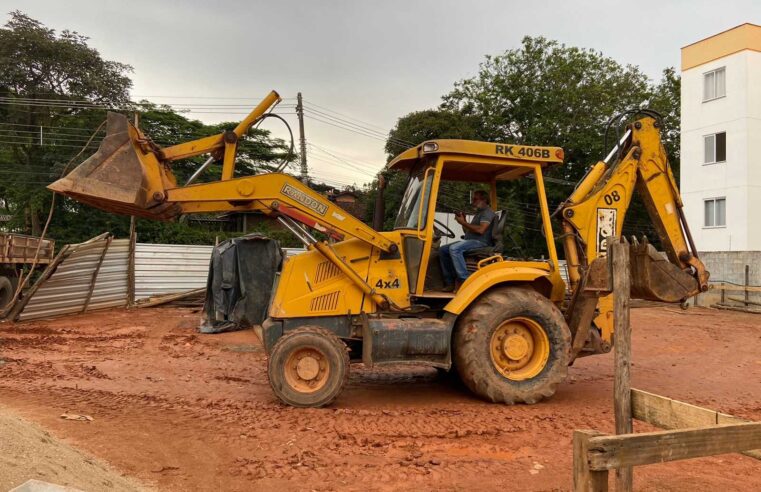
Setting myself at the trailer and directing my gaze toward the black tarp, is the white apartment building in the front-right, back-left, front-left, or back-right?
front-left

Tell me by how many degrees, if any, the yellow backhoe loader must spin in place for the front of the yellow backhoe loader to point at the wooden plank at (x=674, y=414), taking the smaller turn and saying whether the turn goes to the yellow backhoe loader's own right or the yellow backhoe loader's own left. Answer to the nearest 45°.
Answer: approximately 90° to the yellow backhoe loader's own left

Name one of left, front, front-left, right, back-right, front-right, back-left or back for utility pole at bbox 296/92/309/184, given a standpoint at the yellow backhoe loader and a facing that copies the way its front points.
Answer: right

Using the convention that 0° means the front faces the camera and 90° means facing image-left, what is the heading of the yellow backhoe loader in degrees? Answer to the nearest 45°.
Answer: approximately 90°

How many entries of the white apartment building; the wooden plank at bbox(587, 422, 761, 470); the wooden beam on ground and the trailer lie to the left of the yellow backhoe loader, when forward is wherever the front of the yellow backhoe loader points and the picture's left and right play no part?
1

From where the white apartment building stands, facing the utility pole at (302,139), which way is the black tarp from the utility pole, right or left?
left

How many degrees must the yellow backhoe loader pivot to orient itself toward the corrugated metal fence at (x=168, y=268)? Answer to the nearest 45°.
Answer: approximately 45° to its right

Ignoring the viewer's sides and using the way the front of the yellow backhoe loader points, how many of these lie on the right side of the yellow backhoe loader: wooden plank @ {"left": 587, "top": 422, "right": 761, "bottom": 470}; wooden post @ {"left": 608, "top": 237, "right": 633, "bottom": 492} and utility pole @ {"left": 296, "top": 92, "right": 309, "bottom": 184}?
1

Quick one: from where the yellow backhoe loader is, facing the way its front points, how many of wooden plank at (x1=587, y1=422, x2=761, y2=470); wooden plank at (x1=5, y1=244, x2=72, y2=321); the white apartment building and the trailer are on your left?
1

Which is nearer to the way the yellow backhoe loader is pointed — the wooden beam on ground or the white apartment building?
the wooden beam on ground

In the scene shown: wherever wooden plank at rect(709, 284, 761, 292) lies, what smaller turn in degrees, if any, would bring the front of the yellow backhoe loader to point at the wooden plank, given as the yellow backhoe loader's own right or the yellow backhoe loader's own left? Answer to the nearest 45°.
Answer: approximately 135° to the yellow backhoe loader's own right

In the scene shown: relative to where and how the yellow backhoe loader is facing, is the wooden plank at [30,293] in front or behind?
in front

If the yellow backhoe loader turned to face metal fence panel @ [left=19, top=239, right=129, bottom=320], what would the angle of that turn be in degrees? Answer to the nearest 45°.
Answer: approximately 45° to its right

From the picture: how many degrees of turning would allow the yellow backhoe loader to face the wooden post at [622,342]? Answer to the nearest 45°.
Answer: approximately 90° to its left

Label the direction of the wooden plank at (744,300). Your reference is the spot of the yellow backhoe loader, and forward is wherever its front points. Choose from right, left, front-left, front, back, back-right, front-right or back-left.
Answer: back-right

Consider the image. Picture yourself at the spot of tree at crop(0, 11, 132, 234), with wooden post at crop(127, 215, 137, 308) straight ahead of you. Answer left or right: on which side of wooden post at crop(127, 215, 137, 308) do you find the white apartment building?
left

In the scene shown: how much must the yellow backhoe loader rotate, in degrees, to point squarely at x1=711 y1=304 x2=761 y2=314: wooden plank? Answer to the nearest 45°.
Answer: approximately 135° to its right

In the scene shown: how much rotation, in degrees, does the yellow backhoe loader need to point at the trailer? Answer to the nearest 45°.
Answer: approximately 45° to its right

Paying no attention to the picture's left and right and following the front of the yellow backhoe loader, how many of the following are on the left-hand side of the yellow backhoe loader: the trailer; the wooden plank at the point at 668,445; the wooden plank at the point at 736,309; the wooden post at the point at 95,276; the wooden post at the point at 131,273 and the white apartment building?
1

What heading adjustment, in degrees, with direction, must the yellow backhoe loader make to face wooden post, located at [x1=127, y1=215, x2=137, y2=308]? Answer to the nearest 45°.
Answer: approximately 45° to its right
